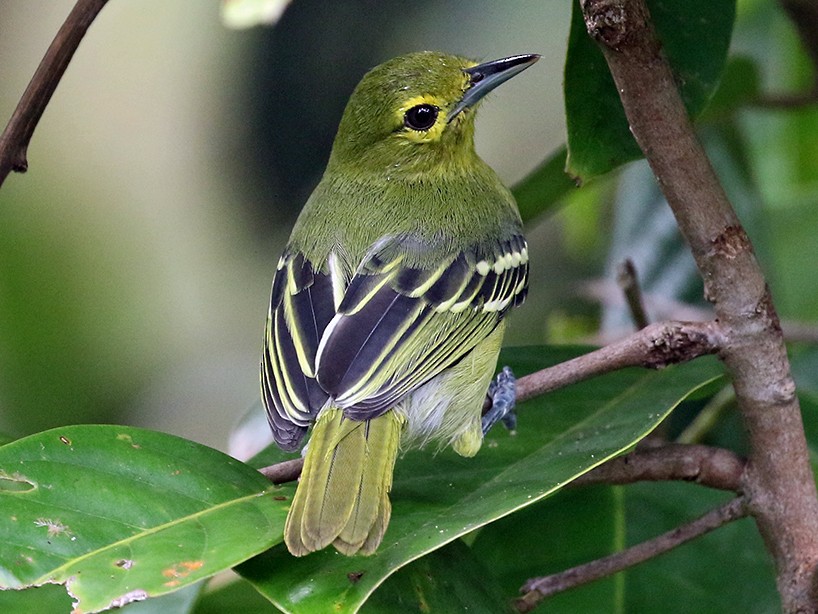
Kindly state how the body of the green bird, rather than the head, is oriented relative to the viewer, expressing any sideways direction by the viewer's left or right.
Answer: facing away from the viewer and to the right of the viewer

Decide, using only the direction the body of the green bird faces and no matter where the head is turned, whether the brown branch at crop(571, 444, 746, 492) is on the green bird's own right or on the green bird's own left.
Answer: on the green bird's own right

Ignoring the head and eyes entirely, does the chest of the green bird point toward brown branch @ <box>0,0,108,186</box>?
no

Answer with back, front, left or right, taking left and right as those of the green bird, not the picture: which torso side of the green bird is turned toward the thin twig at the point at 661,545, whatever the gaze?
right

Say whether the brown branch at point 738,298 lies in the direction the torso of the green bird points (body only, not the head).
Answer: no
